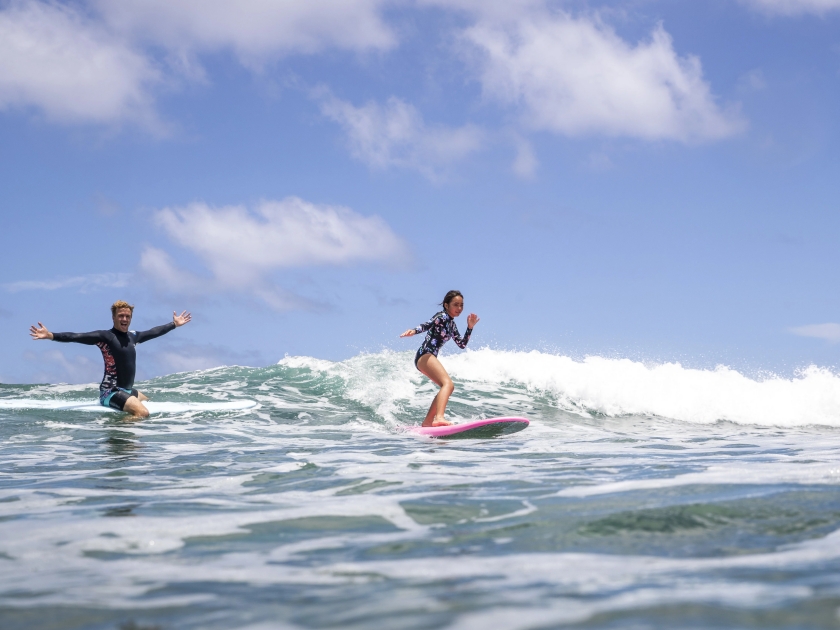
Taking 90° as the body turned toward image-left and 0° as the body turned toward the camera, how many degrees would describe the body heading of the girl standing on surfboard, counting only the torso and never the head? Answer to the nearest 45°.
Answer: approximately 315°

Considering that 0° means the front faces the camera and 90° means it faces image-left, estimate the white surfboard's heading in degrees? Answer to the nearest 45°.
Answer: approximately 270°
